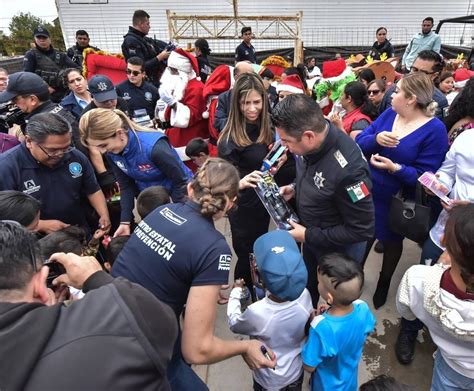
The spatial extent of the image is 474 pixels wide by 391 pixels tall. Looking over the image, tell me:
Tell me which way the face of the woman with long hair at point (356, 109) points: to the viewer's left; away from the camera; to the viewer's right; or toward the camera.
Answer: to the viewer's left

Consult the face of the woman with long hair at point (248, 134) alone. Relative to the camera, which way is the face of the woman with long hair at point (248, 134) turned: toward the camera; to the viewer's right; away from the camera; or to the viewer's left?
toward the camera

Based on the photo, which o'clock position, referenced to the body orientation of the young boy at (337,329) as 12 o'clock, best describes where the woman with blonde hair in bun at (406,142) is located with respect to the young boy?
The woman with blonde hair in bun is roughly at 2 o'clock from the young boy.

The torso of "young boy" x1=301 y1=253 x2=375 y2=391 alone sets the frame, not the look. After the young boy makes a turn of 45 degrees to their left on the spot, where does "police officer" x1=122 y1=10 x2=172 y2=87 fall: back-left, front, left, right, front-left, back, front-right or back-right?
front-right

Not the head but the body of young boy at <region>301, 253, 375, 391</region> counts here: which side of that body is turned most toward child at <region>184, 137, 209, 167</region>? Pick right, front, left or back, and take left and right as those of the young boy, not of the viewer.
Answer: front

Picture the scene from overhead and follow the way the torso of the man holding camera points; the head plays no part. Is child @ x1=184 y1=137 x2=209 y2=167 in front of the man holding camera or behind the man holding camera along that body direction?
in front

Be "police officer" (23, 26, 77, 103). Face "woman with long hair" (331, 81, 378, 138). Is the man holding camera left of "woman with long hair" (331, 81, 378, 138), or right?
right

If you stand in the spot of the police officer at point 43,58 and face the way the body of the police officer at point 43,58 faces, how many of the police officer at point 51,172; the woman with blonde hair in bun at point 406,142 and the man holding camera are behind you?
0

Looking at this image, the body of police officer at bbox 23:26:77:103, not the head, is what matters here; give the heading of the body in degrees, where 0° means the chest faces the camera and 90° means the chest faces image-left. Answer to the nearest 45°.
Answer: approximately 0°

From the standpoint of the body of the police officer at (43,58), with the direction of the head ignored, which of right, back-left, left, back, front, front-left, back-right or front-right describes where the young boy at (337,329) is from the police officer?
front

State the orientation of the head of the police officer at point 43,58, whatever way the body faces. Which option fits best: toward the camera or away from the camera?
toward the camera

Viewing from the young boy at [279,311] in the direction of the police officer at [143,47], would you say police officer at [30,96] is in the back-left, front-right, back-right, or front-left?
front-left

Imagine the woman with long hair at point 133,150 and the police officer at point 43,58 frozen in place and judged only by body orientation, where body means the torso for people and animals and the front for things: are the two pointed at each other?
no

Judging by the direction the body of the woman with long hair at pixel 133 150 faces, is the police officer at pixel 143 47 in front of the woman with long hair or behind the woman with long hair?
behind

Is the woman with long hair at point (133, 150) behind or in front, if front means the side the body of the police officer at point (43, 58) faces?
in front

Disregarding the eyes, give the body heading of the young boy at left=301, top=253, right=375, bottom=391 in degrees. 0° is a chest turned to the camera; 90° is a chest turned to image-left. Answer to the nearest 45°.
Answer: approximately 135°

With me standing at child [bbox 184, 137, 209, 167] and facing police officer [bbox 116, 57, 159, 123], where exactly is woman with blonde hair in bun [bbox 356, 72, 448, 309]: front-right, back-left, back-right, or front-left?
back-right

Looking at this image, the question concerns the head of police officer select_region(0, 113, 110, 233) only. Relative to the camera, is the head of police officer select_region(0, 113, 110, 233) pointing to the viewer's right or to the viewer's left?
to the viewer's right
